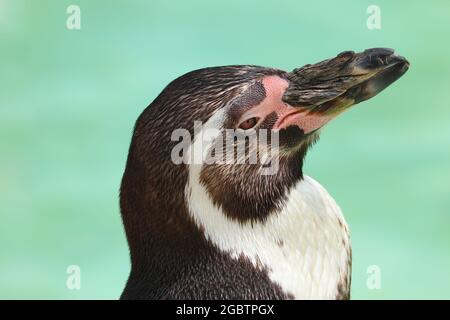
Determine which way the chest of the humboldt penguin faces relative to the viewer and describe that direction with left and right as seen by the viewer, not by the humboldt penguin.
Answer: facing to the right of the viewer
